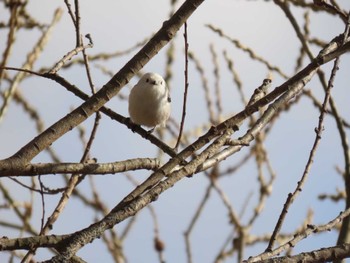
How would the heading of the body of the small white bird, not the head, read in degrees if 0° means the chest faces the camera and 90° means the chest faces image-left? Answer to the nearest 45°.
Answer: approximately 0°
